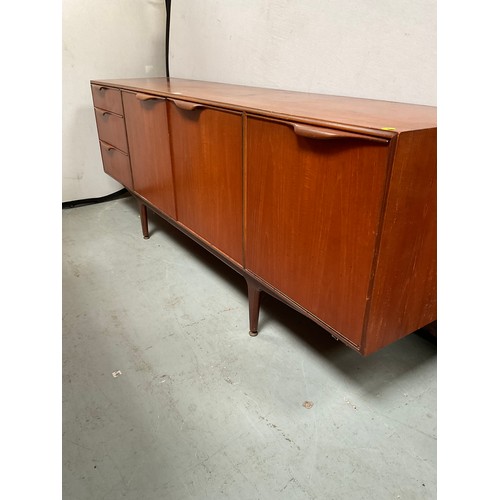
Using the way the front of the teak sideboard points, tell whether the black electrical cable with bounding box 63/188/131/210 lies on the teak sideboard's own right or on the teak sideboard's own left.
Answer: on the teak sideboard's own right

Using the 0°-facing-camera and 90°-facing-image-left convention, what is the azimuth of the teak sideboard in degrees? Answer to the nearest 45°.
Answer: approximately 45°

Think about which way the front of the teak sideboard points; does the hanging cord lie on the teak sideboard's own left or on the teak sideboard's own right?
on the teak sideboard's own right

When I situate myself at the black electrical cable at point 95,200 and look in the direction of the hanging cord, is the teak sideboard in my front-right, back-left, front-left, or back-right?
front-right
